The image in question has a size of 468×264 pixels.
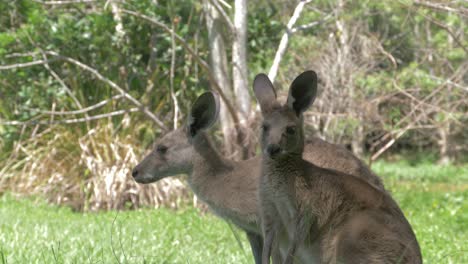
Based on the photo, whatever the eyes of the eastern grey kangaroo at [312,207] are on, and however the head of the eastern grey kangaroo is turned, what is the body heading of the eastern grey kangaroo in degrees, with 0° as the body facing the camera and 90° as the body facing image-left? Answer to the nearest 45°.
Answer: approximately 45°

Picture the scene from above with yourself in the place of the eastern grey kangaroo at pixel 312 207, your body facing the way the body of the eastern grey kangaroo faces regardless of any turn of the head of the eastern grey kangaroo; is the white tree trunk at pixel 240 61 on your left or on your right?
on your right

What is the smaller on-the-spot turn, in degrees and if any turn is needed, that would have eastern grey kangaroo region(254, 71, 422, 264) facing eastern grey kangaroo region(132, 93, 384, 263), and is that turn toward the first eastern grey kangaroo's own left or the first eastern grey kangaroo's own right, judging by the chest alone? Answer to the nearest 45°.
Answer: approximately 90° to the first eastern grey kangaroo's own right

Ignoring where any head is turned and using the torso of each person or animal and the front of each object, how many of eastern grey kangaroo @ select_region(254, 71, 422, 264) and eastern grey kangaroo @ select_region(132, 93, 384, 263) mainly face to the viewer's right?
0

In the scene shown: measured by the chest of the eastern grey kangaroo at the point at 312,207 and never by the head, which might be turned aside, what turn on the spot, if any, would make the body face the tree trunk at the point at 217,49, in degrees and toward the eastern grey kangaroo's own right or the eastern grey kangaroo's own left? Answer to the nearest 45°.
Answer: approximately 135° to the eastern grey kangaroo's own right

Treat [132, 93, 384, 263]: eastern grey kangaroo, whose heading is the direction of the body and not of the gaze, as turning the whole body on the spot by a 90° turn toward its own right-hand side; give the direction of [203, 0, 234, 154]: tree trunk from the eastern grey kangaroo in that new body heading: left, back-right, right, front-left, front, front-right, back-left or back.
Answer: front

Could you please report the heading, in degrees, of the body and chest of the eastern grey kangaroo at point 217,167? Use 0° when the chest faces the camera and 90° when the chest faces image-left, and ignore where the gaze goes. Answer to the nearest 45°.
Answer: approximately 90°

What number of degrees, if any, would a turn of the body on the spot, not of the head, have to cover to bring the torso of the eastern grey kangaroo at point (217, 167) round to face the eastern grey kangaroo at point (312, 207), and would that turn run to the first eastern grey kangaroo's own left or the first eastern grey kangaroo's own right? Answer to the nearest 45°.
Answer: approximately 90° to the first eastern grey kangaroo's own left
